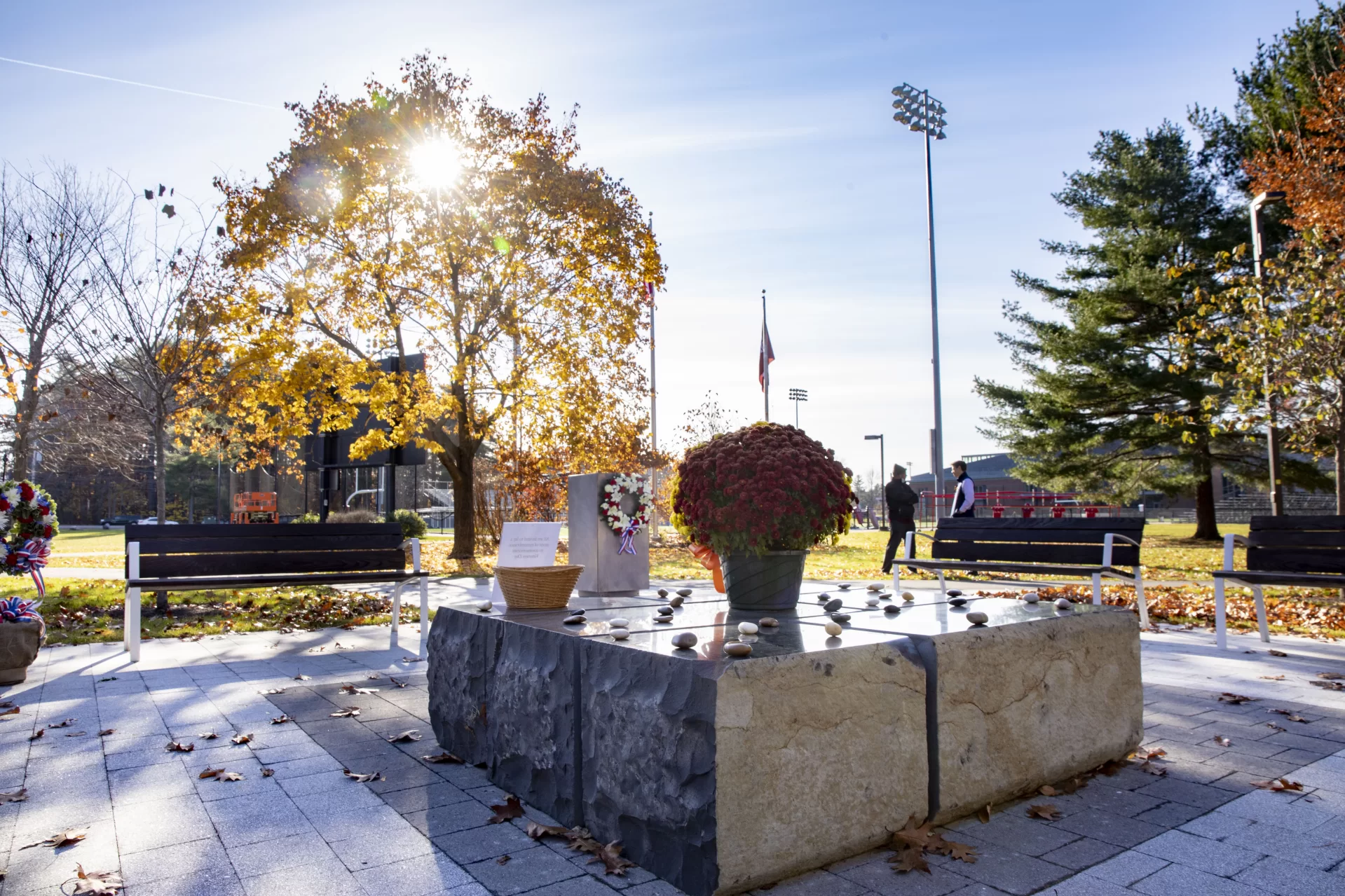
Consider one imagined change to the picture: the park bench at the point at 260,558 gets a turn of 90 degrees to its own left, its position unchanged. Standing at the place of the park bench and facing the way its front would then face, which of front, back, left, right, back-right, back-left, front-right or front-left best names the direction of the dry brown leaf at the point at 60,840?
right

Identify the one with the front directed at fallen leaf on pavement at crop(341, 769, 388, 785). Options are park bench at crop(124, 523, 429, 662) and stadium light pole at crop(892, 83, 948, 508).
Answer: the park bench

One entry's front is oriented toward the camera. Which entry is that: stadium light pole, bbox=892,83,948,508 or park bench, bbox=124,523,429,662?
the park bench

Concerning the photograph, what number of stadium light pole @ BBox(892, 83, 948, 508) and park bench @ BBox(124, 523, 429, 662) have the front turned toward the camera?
1

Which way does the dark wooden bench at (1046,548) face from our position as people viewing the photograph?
facing the viewer and to the left of the viewer

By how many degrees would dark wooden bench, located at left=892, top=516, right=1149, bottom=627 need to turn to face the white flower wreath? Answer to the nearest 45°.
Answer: approximately 45° to its right

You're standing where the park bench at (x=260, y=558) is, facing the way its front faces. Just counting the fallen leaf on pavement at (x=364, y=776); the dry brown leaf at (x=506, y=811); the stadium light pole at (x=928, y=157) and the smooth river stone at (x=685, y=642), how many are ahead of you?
3

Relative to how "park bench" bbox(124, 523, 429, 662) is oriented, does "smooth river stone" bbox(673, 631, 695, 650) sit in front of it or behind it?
in front

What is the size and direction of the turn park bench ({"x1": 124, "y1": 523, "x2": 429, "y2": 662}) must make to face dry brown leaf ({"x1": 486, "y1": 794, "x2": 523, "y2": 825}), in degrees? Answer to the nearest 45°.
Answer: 0° — it already faces it

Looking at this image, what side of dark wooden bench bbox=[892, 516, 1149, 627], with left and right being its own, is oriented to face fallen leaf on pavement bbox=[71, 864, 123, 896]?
front

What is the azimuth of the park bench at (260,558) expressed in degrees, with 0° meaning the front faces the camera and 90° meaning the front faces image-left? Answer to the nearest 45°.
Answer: approximately 0°
